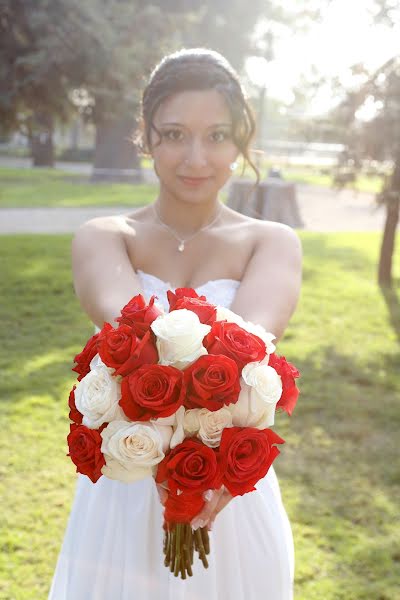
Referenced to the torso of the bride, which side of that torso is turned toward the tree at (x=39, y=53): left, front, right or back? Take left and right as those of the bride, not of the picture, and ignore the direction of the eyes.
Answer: back

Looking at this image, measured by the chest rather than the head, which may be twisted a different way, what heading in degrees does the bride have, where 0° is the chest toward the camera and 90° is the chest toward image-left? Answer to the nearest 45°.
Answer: approximately 0°

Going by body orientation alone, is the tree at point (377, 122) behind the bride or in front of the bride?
behind
